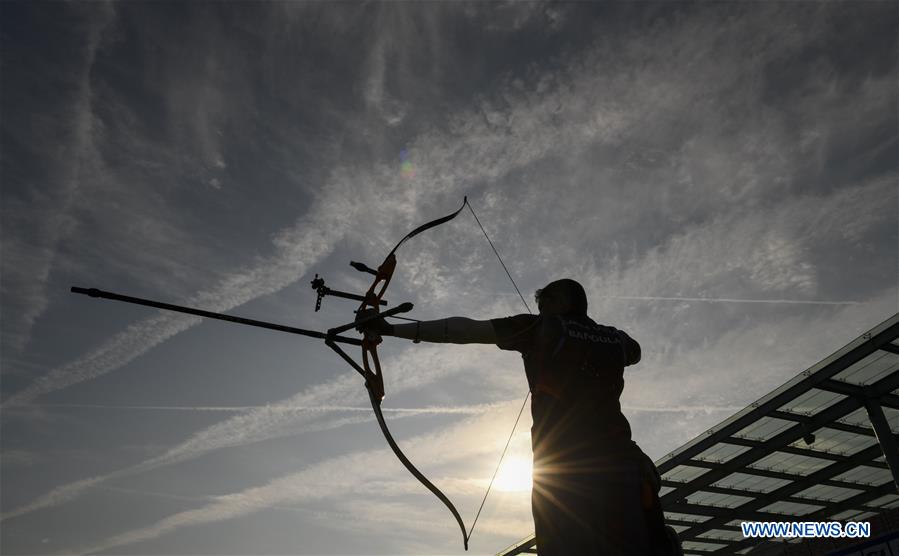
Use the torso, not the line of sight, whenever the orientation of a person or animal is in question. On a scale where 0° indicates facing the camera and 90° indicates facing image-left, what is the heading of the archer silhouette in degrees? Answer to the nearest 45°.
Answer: approximately 135°
